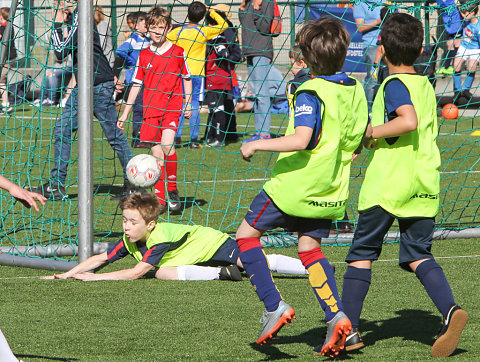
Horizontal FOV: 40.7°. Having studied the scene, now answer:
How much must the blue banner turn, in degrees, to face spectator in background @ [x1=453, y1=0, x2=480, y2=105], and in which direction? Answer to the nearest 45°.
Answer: approximately 45° to its left

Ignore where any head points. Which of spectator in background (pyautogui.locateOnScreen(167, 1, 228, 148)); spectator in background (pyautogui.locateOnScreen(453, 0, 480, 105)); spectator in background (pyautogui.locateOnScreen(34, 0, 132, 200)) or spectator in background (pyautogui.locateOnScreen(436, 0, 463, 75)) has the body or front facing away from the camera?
spectator in background (pyautogui.locateOnScreen(167, 1, 228, 148))

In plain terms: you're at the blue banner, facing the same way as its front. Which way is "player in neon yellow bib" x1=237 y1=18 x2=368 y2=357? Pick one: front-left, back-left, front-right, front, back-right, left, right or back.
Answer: front

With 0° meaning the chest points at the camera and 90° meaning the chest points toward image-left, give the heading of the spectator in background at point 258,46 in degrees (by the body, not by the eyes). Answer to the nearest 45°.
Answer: approximately 45°

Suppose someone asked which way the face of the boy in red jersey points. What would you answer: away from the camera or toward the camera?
toward the camera

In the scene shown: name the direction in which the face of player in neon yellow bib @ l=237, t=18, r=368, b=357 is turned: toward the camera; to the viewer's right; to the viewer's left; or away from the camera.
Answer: away from the camera

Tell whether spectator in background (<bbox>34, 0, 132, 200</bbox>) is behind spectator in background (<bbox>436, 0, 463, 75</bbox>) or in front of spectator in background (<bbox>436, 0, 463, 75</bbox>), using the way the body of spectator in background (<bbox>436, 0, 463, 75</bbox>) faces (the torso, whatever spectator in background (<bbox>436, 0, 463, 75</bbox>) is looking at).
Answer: in front

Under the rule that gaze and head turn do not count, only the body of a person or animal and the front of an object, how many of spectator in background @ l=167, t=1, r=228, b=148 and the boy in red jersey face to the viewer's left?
0

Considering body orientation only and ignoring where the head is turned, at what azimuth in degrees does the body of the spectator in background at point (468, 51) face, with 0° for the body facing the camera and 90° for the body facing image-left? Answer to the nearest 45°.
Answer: approximately 45°

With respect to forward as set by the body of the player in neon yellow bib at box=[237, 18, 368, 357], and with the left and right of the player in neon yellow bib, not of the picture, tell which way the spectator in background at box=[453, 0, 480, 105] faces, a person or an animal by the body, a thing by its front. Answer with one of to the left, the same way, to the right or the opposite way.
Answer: to the left

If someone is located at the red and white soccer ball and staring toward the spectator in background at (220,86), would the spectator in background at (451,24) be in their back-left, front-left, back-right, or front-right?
front-right

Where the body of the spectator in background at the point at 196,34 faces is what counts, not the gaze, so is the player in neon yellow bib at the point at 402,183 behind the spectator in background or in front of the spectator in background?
behind

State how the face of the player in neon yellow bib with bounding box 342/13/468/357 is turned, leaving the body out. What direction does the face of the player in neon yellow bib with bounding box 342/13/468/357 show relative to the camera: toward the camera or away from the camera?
away from the camera

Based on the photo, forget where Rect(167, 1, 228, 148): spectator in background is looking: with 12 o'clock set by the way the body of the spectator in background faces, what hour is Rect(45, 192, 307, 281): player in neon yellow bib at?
The player in neon yellow bib is roughly at 6 o'clock from the spectator in background.

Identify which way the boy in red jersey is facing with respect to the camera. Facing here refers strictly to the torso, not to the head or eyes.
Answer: toward the camera
